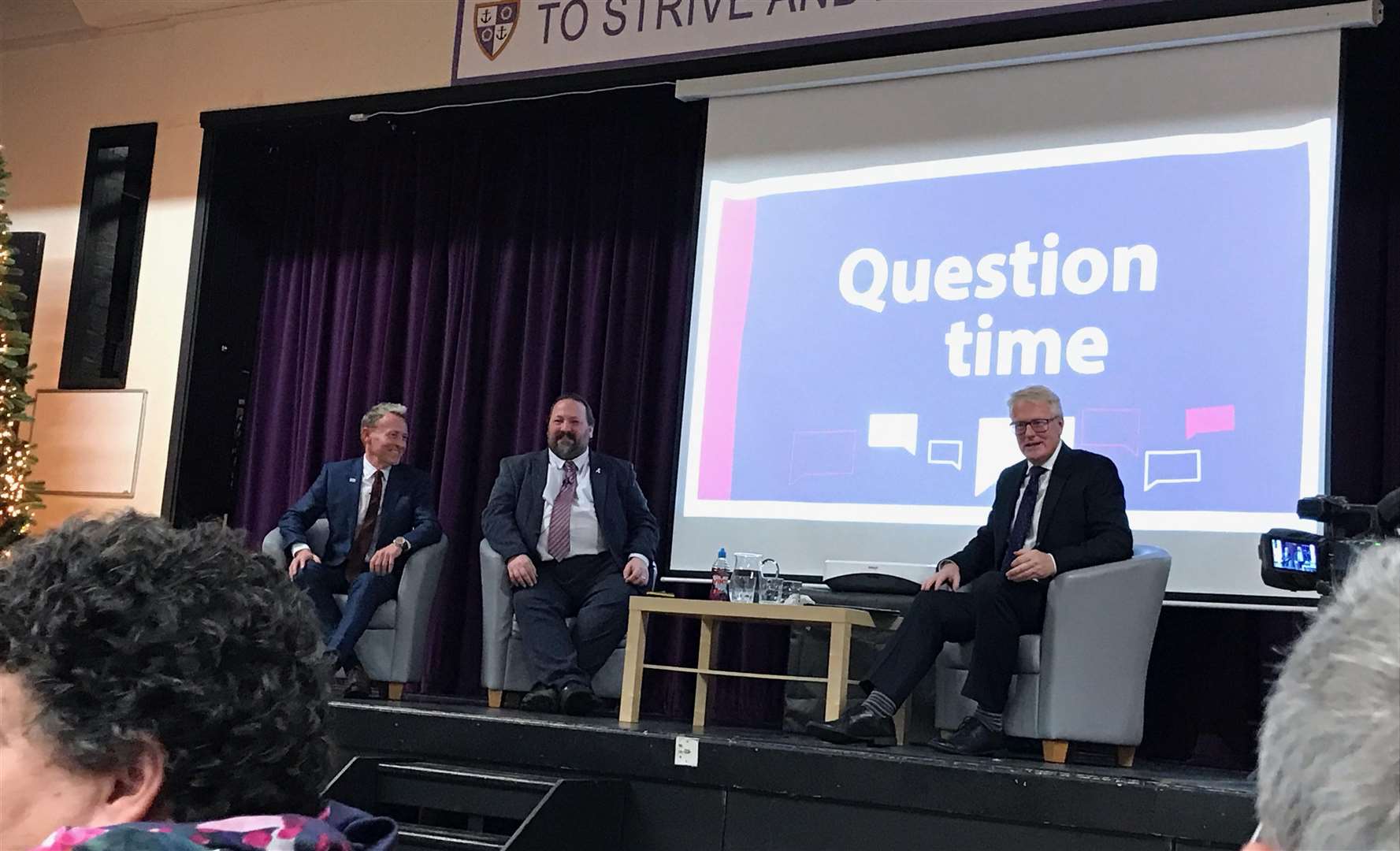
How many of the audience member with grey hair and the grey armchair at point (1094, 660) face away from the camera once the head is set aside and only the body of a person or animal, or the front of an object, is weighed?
1

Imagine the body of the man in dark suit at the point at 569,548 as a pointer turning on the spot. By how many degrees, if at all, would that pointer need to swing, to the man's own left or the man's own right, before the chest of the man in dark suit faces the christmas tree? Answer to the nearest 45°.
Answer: approximately 135° to the man's own right

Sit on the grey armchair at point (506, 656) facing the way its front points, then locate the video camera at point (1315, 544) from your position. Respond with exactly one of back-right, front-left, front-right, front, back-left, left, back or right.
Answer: front-left

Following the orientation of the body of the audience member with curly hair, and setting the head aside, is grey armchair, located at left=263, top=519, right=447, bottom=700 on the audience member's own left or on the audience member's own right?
on the audience member's own right

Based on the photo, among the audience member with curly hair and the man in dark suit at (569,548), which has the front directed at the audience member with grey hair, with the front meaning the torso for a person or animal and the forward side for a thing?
the man in dark suit

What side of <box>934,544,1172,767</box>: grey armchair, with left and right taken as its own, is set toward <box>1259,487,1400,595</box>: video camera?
left

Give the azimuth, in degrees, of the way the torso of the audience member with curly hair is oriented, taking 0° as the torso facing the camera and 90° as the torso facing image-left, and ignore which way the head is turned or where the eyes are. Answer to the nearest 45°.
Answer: approximately 135°

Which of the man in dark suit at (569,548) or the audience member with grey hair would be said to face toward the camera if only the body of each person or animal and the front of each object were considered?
the man in dark suit

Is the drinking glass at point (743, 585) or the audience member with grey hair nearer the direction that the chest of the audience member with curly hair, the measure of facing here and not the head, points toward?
the drinking glass

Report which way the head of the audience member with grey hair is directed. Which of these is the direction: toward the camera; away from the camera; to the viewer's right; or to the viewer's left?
away from the camera

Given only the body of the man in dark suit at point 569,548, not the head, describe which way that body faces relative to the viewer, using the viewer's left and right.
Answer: facing the viewer

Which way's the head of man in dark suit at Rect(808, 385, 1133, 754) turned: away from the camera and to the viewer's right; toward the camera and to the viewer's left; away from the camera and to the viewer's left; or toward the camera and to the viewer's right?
toward the camera and to the viewer's left

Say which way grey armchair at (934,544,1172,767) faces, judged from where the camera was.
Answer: facing the viewer and to the left of the viewer

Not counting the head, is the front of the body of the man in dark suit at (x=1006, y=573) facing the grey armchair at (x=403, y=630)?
no

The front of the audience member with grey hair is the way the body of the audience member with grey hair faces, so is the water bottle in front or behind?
in front

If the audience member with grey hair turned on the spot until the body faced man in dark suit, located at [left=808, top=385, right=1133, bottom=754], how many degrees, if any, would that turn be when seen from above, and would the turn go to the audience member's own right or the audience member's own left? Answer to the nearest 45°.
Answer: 0° — they already face them

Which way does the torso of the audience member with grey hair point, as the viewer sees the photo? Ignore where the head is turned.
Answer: away from the camera
